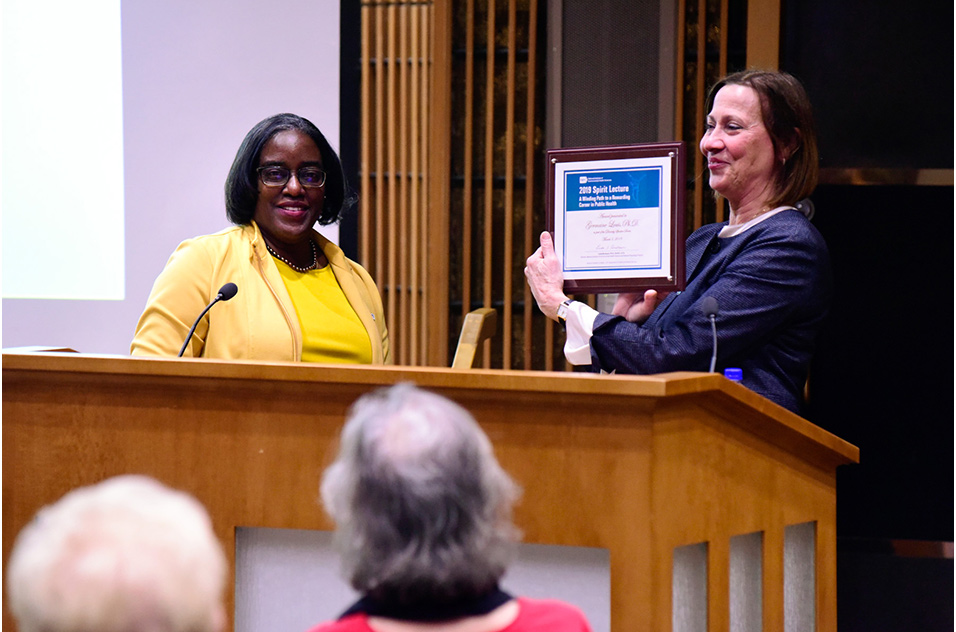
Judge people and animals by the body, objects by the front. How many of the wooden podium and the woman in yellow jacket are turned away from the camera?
0

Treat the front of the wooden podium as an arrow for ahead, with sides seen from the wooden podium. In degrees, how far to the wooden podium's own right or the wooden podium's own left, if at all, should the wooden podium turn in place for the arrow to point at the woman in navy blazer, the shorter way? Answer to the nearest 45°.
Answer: approximately 135° to the wooden podium's own left

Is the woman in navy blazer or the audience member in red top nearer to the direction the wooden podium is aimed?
the audience member in red top

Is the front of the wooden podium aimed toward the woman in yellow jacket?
no

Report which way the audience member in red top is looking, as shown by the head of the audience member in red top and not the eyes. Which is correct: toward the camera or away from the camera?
away from the camera

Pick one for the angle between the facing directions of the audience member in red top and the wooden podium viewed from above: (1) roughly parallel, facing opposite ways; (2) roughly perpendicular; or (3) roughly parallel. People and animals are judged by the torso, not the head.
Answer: roughly parallel, facing opposite ways

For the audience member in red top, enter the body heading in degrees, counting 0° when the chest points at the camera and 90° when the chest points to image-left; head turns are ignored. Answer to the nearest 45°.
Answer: approximately 180°

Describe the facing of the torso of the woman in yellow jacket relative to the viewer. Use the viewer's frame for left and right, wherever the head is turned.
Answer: facing the viewer and to the right of the viewer

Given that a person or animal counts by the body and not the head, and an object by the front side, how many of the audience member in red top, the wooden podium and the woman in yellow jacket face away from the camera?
1

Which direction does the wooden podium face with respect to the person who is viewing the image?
facing the viewer

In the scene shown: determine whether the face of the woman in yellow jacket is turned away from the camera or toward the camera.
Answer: toward the camera

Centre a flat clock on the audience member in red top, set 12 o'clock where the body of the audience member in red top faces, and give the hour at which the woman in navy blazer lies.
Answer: The woman in navy blazer is roughly at 1 o'clock from the audience member in red top.
